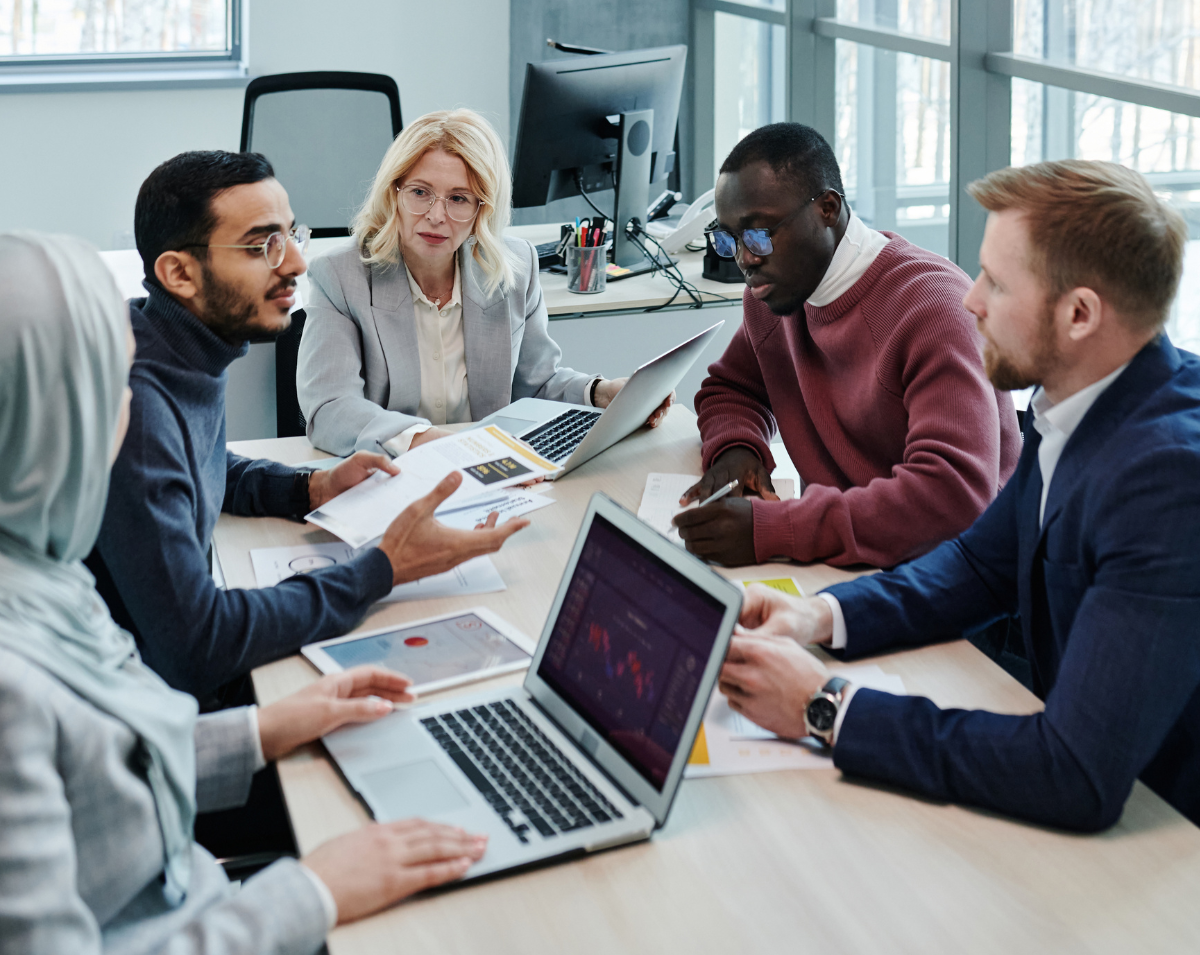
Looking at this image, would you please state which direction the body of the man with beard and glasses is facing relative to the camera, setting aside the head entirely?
to the viewer's right

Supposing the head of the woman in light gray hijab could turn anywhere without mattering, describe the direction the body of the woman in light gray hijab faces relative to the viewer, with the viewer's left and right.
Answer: facing away from the viewer and to the right of the viewer

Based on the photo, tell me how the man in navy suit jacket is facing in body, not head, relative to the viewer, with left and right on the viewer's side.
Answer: facing to the left of the viewer

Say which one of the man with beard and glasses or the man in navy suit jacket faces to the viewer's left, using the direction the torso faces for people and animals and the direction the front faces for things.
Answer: the man in navy suit jacket

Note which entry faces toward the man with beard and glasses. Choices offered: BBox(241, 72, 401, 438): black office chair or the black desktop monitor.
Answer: the black office chair

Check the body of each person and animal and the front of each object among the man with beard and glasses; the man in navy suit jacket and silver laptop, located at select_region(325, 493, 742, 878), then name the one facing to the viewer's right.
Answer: the man with beard and glasses

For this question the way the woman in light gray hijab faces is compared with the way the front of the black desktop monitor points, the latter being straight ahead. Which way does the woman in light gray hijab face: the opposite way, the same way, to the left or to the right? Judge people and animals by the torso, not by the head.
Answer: to the right

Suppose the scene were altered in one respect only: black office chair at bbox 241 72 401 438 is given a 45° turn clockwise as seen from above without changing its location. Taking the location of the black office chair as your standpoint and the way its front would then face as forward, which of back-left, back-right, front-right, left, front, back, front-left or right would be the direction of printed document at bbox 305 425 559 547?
front-left

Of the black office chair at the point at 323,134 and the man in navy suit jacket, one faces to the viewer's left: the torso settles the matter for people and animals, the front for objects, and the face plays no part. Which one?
the man in navy suit jacket
